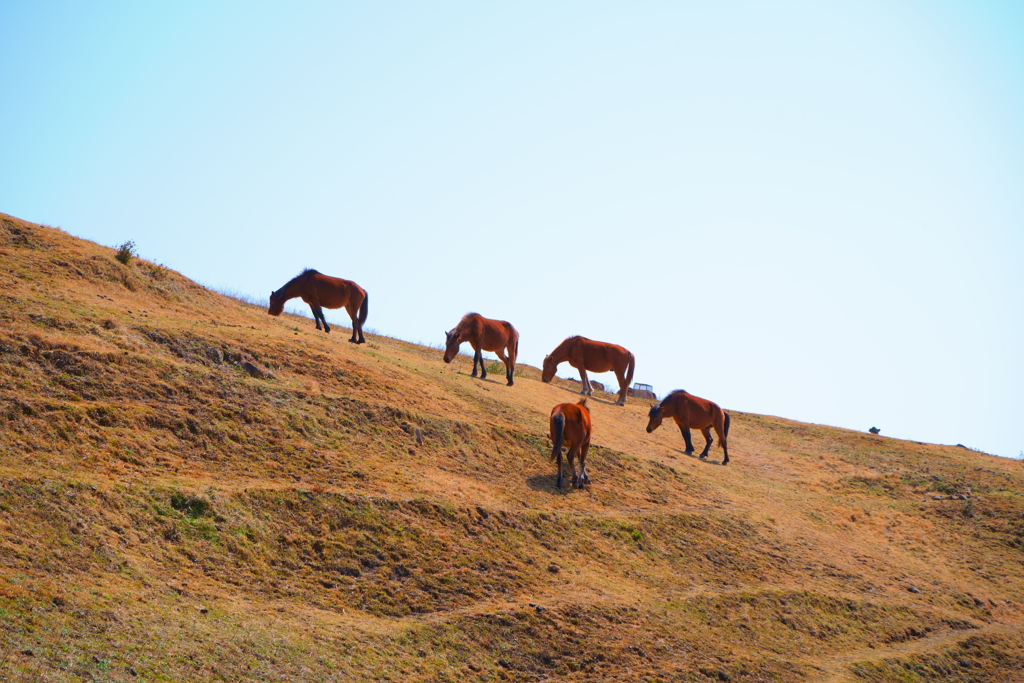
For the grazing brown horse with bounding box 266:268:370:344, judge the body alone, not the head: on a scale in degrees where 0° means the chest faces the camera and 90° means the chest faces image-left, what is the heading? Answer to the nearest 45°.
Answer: approximately 90°

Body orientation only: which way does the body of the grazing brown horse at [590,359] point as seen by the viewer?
to the viewer's left

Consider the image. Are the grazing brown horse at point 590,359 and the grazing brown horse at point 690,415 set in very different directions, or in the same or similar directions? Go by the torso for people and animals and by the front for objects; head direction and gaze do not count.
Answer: same or similar directions

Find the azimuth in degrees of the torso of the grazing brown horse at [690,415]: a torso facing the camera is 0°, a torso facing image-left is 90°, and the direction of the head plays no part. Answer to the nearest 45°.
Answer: approximately 90°

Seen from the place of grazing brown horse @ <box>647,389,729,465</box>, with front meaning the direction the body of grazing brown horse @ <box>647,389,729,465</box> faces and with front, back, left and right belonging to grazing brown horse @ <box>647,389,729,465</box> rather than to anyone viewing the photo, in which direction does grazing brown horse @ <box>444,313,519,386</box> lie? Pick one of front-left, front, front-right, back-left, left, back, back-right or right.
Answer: front

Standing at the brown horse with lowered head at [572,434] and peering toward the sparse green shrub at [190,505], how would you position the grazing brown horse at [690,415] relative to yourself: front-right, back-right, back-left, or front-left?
back-right

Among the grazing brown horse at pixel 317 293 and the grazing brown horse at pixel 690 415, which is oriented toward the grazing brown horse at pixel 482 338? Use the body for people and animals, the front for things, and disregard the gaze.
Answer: the grazing brown horse at pixel 690 415

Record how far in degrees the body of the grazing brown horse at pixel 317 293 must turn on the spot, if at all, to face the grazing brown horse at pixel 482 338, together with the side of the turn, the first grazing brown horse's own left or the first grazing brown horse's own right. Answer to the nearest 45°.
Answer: approximately 180°

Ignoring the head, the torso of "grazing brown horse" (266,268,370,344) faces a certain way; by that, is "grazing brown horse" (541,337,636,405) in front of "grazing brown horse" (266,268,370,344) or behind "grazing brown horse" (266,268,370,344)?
behind

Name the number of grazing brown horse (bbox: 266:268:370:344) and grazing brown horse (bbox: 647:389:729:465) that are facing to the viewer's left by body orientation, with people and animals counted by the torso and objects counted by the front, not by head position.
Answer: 2

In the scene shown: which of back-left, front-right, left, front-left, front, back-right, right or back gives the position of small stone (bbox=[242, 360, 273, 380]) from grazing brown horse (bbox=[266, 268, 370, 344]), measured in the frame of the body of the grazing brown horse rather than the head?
left
